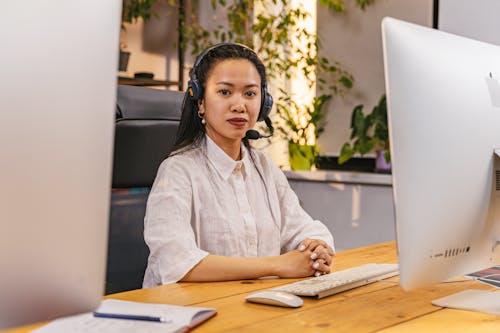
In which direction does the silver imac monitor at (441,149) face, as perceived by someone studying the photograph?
facing away from the viewer and to the left of the viewer

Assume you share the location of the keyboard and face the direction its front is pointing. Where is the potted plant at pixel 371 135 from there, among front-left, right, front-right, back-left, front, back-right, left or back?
front-right

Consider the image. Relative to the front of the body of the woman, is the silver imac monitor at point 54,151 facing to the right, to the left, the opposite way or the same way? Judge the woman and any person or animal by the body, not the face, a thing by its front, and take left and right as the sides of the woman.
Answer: the opposite way

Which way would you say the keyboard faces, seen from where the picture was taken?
facing away from the viewer and to the left of the viewer

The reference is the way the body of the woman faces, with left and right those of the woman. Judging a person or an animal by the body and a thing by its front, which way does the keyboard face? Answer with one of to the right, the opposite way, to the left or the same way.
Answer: the opposite way

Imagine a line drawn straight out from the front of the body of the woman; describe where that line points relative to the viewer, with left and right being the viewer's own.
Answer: facing the viewer and to the right of the viewer

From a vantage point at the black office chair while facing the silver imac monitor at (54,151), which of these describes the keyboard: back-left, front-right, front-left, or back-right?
front-left

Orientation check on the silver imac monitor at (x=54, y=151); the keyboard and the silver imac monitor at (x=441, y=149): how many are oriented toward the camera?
0

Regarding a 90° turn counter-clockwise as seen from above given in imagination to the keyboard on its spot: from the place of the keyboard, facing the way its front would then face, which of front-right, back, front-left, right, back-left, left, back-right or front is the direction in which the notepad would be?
front
